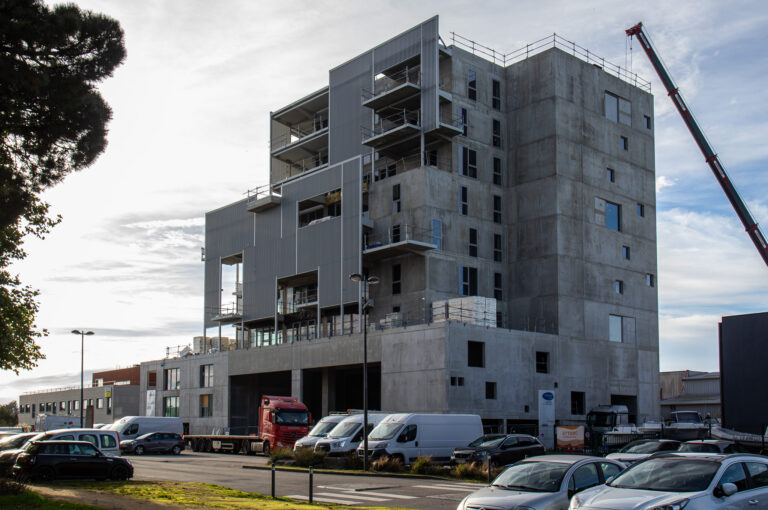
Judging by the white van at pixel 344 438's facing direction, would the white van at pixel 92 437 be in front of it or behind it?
in front

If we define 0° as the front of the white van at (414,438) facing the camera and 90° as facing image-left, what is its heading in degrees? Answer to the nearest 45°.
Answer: approximately 45°

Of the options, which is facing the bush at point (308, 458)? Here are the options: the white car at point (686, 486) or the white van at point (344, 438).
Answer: the white van

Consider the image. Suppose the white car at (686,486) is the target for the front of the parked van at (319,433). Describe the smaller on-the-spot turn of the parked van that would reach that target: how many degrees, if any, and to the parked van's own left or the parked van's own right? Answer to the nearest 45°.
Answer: approximately 45° to the parked van's own left

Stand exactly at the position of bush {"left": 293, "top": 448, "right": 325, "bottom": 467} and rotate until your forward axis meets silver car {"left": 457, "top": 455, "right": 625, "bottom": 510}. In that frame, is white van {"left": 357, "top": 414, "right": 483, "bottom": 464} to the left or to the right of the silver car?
left

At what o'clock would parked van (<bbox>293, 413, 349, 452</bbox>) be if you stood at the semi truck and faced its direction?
The parked van is roughly at 11 o'clock from the semi truck.

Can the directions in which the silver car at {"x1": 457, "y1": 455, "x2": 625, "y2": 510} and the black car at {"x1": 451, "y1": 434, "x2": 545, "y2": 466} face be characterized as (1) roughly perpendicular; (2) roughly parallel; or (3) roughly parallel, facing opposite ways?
roughly parallel

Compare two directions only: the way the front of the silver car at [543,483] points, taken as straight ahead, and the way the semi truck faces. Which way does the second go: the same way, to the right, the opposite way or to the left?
to the left

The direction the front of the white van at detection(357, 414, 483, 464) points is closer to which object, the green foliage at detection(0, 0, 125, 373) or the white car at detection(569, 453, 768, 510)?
the green foliage

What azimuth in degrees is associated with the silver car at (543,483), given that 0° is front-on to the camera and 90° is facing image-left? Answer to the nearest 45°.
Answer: approximately 45°

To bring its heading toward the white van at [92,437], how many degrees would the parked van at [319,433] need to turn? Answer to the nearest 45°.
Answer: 0° — it already faces it

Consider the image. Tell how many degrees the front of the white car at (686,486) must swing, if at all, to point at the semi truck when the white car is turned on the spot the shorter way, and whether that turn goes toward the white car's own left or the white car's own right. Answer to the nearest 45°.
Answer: approximately 90° to the white car's own right

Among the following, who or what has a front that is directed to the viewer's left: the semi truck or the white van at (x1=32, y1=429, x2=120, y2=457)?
the white van

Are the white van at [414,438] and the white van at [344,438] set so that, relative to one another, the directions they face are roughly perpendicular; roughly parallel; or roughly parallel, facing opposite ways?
roughly parallel

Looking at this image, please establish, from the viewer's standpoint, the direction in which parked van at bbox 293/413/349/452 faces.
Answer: facing the viewer and to the left of the viewer
